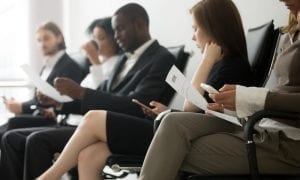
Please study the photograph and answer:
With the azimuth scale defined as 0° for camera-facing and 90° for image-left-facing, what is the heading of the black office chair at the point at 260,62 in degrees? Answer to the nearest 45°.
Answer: approximately 45°

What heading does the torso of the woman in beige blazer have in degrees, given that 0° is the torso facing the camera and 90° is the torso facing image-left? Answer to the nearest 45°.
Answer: approximately 90°

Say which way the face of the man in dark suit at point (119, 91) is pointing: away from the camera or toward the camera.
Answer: toward the camera

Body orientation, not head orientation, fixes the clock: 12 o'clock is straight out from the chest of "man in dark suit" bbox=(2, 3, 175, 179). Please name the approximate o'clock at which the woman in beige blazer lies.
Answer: The woman in beige blazer is roughly at 10 o'clock from the man in dark suit.

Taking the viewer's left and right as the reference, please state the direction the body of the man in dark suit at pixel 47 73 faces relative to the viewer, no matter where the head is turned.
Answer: facing the viewer and to the left of the viewer

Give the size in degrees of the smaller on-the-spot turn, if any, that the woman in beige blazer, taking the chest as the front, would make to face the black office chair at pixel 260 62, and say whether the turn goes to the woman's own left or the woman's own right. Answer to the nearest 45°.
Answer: approximately 90° to the woman's own right

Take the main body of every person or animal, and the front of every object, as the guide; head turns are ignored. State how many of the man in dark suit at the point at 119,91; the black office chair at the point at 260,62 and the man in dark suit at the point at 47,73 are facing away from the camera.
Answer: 0

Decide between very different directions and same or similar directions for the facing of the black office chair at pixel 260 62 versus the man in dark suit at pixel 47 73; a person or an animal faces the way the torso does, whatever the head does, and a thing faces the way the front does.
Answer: same or similar directions

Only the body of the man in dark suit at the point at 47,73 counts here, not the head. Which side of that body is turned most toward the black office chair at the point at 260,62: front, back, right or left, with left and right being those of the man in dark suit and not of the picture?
left

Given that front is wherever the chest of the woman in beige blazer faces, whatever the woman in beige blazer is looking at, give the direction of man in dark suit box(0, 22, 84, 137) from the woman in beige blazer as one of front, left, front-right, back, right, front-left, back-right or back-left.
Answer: front-right

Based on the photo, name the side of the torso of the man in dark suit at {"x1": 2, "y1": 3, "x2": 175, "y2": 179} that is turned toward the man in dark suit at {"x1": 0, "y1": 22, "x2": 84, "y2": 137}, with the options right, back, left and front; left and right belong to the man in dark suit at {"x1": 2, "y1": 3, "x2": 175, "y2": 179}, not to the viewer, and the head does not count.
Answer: right
